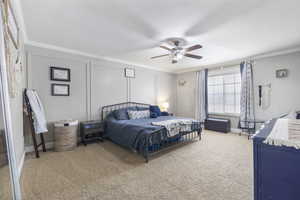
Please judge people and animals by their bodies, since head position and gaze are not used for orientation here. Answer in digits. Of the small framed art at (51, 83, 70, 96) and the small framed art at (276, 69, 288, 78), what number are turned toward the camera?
2

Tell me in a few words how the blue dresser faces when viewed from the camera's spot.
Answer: facing to the left of the viewer

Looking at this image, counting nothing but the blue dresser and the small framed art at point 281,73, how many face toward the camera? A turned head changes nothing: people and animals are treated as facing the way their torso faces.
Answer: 1

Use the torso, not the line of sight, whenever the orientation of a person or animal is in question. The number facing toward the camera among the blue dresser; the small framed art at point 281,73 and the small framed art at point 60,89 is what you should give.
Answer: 2

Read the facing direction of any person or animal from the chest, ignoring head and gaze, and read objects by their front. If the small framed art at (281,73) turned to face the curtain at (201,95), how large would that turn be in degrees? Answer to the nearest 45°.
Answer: approximately 90° to its right

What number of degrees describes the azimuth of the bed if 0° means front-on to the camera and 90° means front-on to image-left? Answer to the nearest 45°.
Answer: approximately 315°

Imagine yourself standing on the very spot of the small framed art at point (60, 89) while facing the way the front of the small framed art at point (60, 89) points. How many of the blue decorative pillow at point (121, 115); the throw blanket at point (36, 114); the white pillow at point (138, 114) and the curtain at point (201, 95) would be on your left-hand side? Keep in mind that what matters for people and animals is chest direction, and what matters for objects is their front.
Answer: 3

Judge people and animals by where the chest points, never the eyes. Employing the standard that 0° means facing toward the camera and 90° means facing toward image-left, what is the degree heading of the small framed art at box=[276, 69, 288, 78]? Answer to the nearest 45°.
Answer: approximately 0°

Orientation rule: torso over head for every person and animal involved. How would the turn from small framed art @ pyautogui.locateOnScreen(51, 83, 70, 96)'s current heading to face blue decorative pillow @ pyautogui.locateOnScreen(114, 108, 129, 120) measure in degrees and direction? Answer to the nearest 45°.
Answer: approximately 90° to its left

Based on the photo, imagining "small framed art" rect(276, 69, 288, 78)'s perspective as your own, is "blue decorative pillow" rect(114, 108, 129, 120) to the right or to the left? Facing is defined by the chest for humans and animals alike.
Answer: on its right
